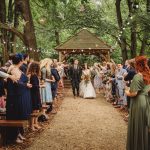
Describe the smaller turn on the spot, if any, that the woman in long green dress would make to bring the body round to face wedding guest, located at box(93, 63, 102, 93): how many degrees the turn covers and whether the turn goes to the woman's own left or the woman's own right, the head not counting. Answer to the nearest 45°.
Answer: approximately 45° to the woman's own right

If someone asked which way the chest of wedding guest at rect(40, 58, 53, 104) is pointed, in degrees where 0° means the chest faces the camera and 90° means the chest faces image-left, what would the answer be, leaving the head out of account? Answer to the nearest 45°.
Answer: approximately 225°

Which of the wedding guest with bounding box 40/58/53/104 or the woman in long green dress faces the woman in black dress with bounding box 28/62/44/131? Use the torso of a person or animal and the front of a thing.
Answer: the woman in long green dress

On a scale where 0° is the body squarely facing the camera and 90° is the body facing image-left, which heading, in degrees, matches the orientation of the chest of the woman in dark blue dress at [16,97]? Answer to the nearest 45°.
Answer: approximately 225°
